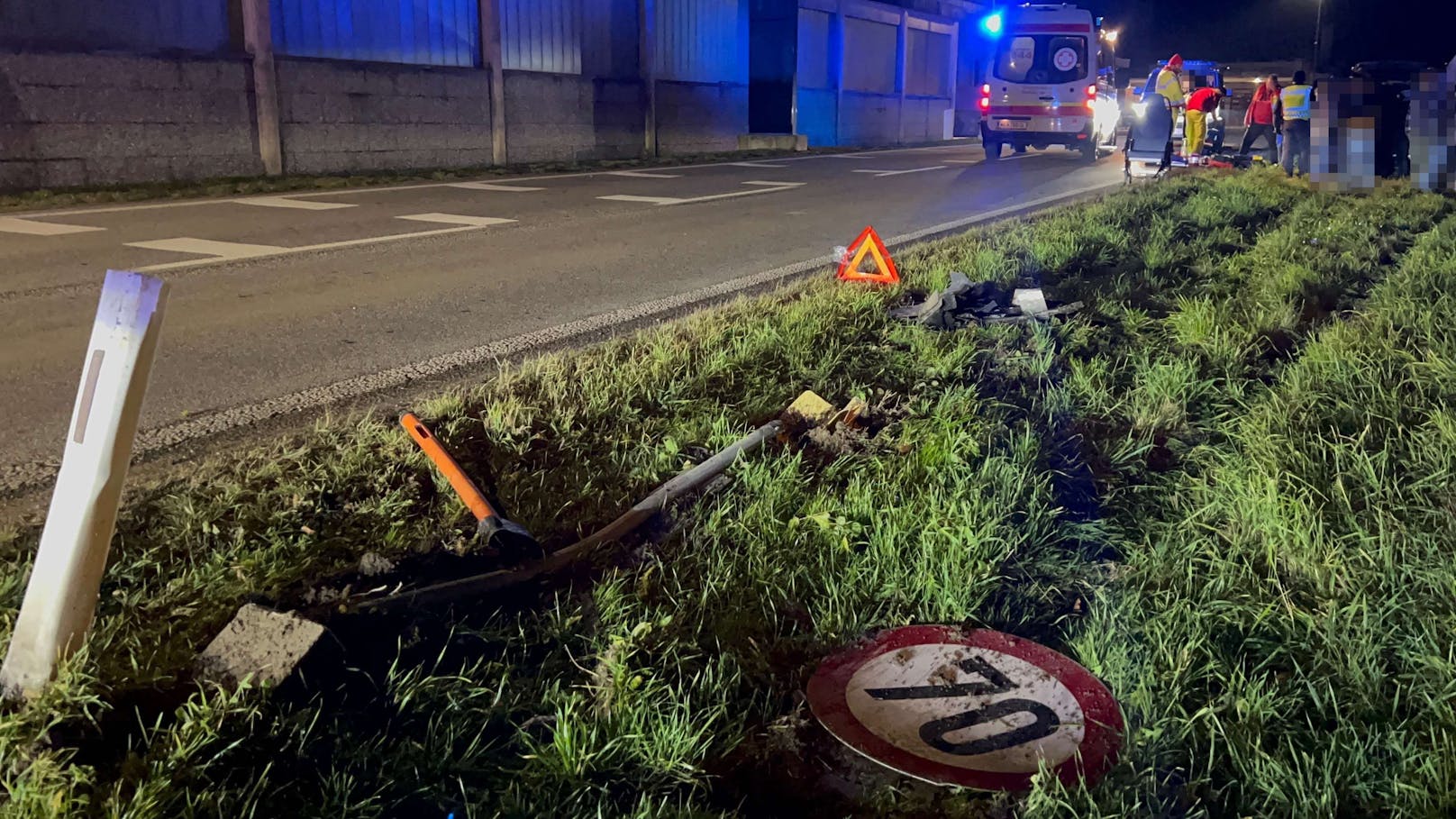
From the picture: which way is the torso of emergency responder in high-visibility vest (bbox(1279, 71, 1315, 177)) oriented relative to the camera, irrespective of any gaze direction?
away from the camera

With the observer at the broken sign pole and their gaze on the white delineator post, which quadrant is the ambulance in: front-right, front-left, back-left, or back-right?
back-right

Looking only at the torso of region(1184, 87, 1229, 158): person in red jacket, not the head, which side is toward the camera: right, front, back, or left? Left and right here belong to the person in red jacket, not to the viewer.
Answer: right

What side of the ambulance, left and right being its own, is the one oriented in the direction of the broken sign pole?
back

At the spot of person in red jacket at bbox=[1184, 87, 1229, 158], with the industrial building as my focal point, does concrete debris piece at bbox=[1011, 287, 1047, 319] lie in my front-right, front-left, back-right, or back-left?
front-left

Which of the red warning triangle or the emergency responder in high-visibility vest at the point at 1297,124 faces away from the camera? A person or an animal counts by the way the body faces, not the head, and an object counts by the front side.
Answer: the emergency responder in high-visibility vest

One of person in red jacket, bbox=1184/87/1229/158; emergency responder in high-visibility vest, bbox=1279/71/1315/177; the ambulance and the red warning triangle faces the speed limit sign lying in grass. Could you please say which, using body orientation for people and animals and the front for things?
the red warning triangle

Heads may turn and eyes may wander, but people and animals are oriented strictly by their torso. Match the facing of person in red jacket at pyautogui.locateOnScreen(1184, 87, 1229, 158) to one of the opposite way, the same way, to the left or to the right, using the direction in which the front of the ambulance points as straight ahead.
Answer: to the right

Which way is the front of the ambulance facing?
away from the camera

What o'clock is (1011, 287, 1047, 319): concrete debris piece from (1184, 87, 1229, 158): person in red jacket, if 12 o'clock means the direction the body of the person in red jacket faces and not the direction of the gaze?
The concrete debris piece is roughly at 3 o'clock from the person in red jacket.

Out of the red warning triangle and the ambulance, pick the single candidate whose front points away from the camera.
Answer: the ambulance

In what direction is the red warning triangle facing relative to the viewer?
toward the camera

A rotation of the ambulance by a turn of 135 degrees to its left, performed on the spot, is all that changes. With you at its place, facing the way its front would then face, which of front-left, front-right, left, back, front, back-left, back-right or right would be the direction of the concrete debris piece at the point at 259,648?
front-left
